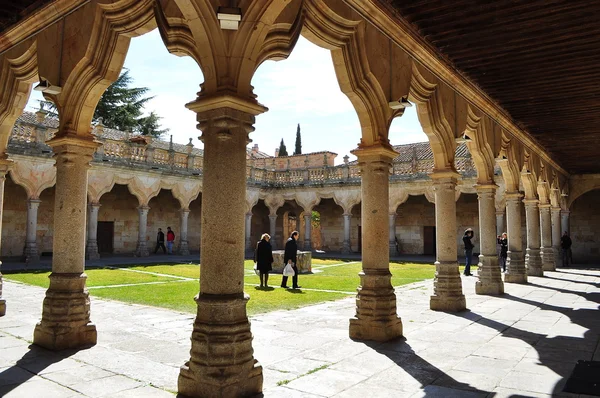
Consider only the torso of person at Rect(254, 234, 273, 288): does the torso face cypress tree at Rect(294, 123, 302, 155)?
yes

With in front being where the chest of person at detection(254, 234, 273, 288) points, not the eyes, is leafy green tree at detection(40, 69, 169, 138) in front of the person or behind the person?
in front

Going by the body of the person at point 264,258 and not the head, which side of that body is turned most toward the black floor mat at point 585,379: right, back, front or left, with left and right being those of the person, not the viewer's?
back

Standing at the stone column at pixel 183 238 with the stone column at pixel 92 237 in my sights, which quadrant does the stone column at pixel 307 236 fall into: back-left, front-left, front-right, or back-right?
back-left

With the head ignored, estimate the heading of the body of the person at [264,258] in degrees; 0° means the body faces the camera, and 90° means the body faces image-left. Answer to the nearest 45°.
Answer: approximately 180°

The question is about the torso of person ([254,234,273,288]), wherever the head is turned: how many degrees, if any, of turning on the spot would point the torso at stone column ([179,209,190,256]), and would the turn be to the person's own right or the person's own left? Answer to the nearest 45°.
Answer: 0° — they already face it

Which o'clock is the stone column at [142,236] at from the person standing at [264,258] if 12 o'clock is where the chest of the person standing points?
The stone column is roughly at 11 o'clock from the person standing.

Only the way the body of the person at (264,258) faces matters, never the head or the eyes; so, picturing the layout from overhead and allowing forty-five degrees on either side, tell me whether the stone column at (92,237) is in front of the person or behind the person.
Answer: in front

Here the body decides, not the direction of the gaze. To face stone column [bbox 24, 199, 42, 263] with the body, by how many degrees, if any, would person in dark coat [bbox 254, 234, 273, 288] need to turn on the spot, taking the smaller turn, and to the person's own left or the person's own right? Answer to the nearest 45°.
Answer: approximately 45° to the person's own left

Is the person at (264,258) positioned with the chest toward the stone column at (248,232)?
yes

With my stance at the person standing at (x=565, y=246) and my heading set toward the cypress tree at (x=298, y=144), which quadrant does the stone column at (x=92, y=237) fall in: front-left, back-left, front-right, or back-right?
front-left

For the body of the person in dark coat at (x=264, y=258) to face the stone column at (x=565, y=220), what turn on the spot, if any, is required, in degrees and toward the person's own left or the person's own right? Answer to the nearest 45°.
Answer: approximately 45° to the person's own right

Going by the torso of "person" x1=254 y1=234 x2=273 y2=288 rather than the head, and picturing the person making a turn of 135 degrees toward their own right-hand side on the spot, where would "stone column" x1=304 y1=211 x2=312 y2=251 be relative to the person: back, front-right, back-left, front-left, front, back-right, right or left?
back-left

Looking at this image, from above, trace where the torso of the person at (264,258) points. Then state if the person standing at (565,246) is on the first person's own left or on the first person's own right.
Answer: on the first person's own right

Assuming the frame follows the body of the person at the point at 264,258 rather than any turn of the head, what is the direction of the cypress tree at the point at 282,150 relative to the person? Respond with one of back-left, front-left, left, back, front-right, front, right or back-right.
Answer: front

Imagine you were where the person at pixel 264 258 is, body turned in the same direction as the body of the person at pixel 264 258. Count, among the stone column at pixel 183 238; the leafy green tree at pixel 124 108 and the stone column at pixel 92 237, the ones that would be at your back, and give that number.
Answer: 0
